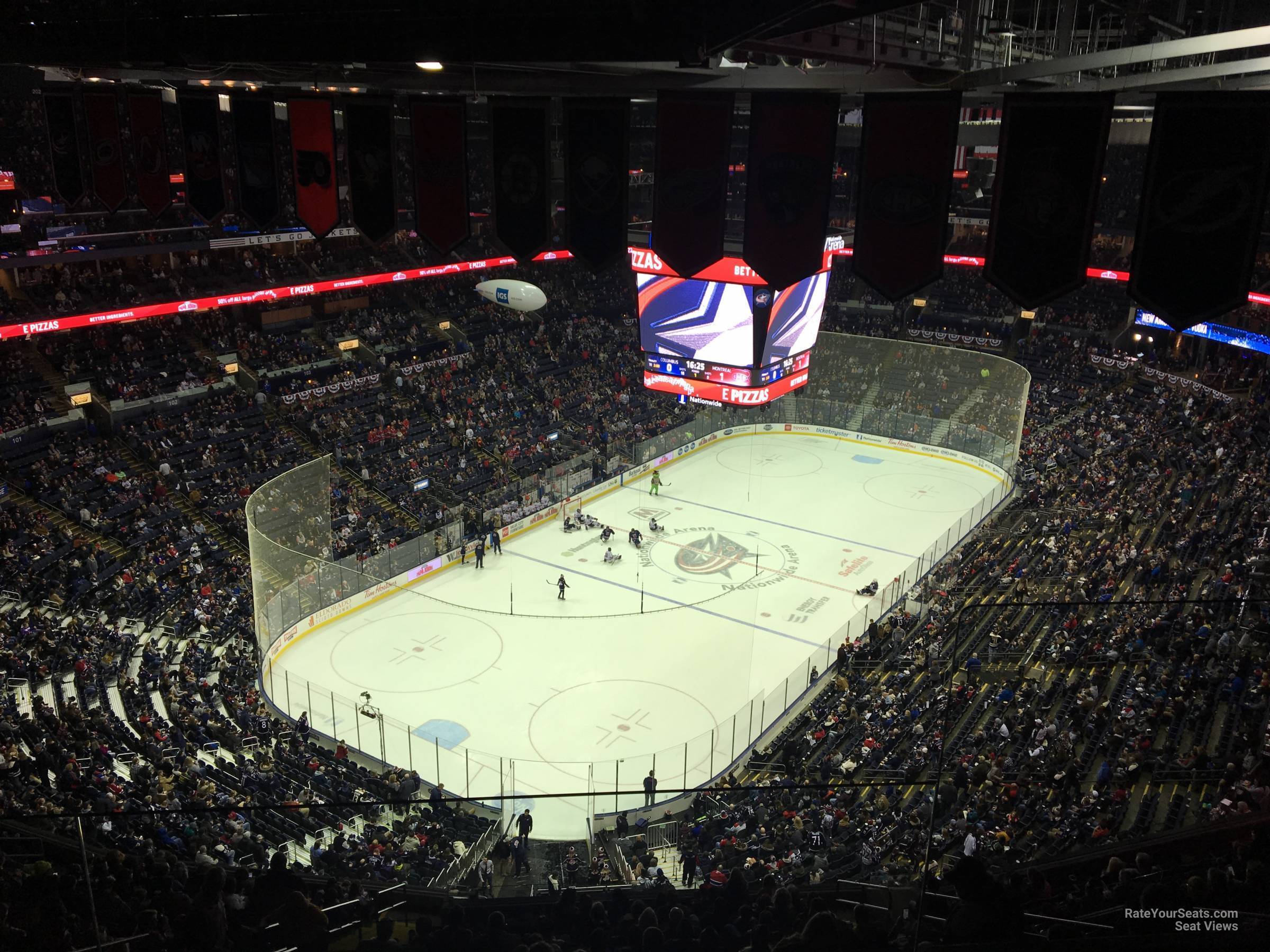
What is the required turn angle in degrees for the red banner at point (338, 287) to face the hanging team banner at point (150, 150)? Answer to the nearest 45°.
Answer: approximately 45° to its right

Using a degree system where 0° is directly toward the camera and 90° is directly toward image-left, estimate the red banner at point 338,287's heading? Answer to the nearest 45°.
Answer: approximately 315°
